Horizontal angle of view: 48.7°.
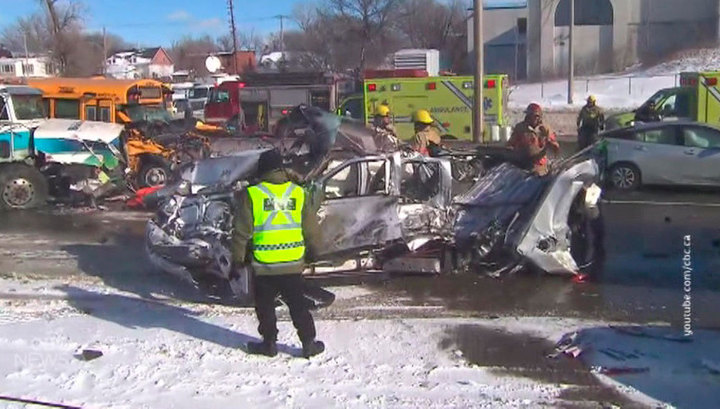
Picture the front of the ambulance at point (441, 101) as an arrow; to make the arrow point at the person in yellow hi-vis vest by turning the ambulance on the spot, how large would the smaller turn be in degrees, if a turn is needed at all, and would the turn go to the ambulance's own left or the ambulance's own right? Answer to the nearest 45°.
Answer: approximately 90° to the ambulance's own left

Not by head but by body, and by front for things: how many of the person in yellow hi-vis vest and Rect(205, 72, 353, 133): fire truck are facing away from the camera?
1

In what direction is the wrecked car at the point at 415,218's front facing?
to the viewer's left

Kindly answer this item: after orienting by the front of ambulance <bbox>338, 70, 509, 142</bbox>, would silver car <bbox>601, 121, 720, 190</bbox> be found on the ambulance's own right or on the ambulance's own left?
on the ambulance's own left

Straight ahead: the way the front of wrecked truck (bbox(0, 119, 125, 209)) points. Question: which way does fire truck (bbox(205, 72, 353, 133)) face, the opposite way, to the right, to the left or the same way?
the opposite way

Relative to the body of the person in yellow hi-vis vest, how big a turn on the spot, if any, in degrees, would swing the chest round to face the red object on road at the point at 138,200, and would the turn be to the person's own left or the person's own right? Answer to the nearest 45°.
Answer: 0° — they already face it

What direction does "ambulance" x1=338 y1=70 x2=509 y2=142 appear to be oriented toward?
to the viewer's left

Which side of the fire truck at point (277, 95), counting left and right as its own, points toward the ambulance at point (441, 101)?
back

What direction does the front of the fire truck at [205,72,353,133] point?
to the viewer's left

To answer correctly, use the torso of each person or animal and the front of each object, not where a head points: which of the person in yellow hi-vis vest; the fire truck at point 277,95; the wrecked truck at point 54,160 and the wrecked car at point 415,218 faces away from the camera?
the person in yellow hi-vis vest

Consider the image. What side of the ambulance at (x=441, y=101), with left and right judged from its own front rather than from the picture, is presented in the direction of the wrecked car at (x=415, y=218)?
left

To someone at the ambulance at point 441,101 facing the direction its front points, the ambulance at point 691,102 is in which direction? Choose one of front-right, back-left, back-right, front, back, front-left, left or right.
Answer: back

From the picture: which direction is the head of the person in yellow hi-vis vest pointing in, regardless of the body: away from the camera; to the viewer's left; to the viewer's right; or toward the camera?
away from the camera

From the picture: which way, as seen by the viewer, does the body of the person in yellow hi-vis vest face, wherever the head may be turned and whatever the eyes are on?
away from the camera

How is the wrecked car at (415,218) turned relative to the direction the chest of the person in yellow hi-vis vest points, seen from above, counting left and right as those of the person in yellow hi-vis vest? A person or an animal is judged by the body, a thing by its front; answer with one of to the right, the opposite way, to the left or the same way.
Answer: to the left
